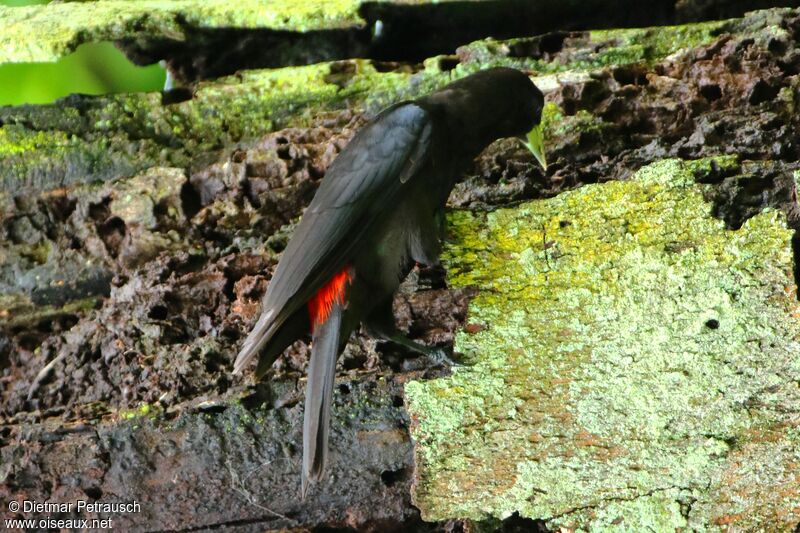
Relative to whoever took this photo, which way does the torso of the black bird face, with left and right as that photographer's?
facing to the right of the viewer

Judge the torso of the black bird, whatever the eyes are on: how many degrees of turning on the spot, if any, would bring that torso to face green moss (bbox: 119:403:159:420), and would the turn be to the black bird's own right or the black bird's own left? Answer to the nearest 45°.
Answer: approximately 180°
